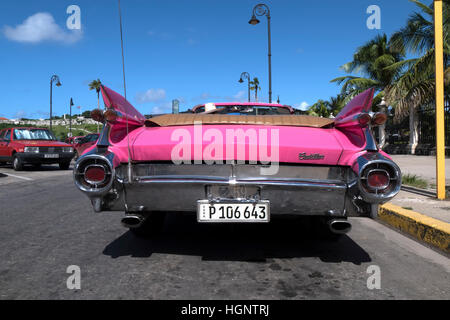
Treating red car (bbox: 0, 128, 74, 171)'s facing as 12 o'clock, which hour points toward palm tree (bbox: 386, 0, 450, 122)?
The palm tree is roughly at 11 o'clock from the red car.

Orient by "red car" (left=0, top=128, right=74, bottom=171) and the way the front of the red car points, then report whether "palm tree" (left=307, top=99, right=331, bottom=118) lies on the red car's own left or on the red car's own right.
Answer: on the red car's own left

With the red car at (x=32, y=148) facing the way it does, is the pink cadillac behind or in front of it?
in front

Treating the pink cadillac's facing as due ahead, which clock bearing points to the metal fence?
The metal fence is roughly at 1 o'clock from the pink cadillac.

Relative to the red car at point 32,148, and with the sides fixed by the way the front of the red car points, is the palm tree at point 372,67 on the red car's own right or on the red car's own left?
on the red car's own left

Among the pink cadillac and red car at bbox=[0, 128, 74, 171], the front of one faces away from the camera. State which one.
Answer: the pink cadillac

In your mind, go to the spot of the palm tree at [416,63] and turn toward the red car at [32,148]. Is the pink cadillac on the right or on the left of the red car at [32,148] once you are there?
left

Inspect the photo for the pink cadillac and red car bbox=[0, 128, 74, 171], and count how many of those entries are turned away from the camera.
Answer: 1

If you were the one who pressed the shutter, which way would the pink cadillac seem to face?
facing away from the viewer

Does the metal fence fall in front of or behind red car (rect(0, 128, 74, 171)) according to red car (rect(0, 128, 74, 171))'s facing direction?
in front

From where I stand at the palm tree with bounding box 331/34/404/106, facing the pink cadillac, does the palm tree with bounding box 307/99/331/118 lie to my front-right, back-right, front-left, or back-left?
back-right

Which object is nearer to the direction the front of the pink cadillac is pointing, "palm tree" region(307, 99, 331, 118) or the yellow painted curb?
the palm tree

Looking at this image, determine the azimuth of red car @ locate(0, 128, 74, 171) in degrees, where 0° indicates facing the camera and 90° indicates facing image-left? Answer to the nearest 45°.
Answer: approximately 315°
